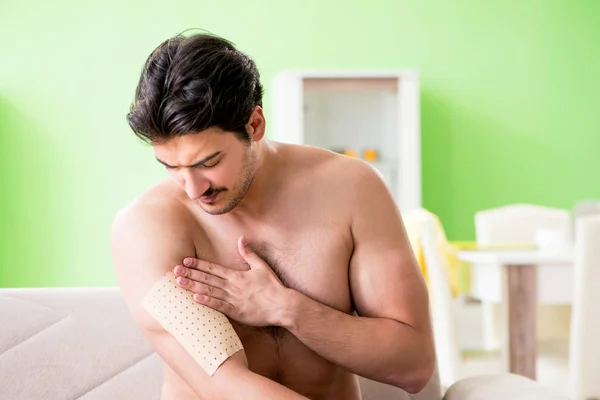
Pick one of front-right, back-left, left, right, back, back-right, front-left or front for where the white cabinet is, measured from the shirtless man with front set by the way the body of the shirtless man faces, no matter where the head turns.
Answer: back

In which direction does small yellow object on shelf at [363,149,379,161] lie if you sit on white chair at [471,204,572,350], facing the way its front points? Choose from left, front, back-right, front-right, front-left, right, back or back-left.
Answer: back-right

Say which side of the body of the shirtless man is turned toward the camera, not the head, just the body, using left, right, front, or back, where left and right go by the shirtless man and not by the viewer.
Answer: front

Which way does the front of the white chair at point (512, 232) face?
toward the camera

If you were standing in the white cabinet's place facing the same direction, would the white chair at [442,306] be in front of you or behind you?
in front

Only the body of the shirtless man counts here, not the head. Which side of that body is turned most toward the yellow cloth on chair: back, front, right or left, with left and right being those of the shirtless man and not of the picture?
back

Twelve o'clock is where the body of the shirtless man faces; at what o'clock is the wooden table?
The wooden table is roughly at 7 o'clock from the shirtless man.

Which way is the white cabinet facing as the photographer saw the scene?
facing the viewer

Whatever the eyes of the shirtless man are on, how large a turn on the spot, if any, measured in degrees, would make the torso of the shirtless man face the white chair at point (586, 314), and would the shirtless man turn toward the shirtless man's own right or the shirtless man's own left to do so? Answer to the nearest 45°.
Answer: approximately 135° to the shirtless man's own left

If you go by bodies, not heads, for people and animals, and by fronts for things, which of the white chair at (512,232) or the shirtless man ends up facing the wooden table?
the white chair

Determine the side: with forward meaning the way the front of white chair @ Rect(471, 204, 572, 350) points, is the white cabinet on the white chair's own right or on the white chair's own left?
on the white chair's own right

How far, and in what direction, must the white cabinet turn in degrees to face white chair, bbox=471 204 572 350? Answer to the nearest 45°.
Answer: approximately 45° to its left

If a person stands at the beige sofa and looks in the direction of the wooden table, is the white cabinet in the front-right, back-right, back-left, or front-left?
front-left
